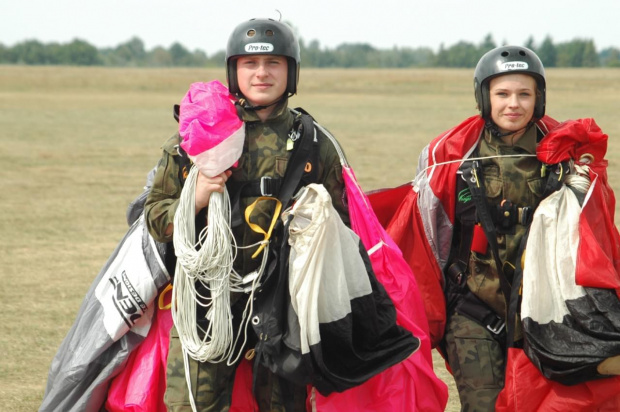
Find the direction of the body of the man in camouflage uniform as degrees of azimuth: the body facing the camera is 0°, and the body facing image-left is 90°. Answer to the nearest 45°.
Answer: approximately 0°

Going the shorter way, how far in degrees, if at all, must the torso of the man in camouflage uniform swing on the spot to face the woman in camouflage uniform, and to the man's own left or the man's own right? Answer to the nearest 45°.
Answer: approximately 90° to the man's own left
